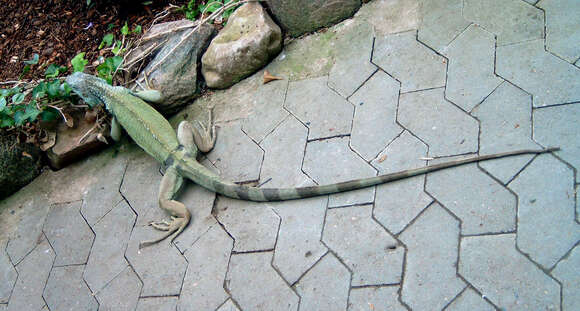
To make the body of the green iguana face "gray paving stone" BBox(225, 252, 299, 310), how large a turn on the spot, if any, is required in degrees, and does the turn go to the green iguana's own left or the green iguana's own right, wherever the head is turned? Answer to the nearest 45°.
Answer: approximately 135° to the green iguana's own left

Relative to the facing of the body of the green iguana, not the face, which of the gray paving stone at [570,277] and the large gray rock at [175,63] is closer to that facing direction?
the large gray rock

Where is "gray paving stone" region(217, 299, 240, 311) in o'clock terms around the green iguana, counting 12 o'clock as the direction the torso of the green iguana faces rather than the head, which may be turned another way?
The gray paving stone is roughly at 7 o'clock from the green iguana.

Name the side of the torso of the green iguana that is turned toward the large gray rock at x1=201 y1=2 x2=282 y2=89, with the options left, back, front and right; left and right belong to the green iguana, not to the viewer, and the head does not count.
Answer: right

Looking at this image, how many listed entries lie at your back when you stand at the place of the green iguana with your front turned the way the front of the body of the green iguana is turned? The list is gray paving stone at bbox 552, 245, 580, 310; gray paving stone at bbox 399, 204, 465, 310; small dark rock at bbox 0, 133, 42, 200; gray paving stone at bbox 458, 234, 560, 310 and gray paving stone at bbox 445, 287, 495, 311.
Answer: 4

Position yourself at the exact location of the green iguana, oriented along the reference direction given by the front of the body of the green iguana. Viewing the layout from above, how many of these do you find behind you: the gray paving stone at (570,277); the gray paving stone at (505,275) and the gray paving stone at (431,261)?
3

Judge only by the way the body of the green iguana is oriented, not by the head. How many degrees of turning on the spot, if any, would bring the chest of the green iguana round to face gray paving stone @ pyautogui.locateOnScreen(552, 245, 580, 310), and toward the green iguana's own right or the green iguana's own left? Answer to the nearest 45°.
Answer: approximately 180°

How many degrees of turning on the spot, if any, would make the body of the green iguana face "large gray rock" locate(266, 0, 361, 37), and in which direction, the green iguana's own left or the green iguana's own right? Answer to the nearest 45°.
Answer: approximately 90° to the green iguana's own right

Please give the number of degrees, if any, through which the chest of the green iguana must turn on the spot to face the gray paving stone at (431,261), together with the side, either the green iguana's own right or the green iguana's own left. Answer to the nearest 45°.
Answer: approximately 180°

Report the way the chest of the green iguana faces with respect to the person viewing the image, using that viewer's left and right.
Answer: facing away from the viewer and to the left of the viewer
